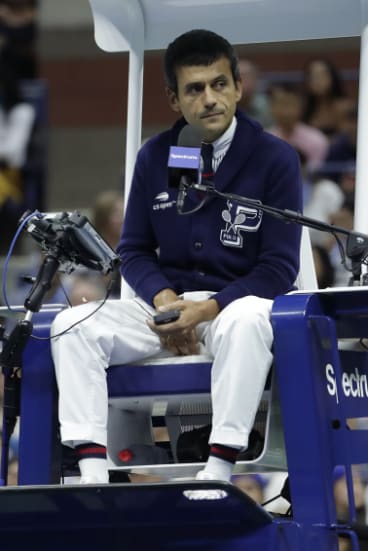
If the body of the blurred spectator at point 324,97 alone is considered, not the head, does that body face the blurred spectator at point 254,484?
yes

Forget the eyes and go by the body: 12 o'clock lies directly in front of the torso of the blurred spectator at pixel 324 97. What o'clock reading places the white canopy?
The white canopy is roughly at 12 o'clock from the blurred spectator.

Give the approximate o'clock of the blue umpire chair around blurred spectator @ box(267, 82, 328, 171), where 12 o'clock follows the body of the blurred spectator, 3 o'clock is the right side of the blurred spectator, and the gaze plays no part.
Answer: The blue umpire chair is roughly at 12 o'clock from the blurred spectator.

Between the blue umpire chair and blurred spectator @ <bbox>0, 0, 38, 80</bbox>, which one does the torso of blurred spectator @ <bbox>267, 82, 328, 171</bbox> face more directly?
the blue umpire chair

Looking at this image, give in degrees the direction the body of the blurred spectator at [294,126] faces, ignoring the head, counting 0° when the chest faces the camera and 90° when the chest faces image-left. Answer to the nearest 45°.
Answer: approximately 0°

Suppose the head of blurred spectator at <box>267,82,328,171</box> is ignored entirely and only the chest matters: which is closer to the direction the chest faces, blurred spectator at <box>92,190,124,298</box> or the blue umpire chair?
the blue umpire chair

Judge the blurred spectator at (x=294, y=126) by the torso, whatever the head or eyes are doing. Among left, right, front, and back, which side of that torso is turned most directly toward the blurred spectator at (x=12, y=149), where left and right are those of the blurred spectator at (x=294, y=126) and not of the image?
right

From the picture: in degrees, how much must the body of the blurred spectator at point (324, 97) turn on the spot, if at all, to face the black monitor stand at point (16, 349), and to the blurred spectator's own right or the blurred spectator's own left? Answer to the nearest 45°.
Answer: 0° — they already face it
